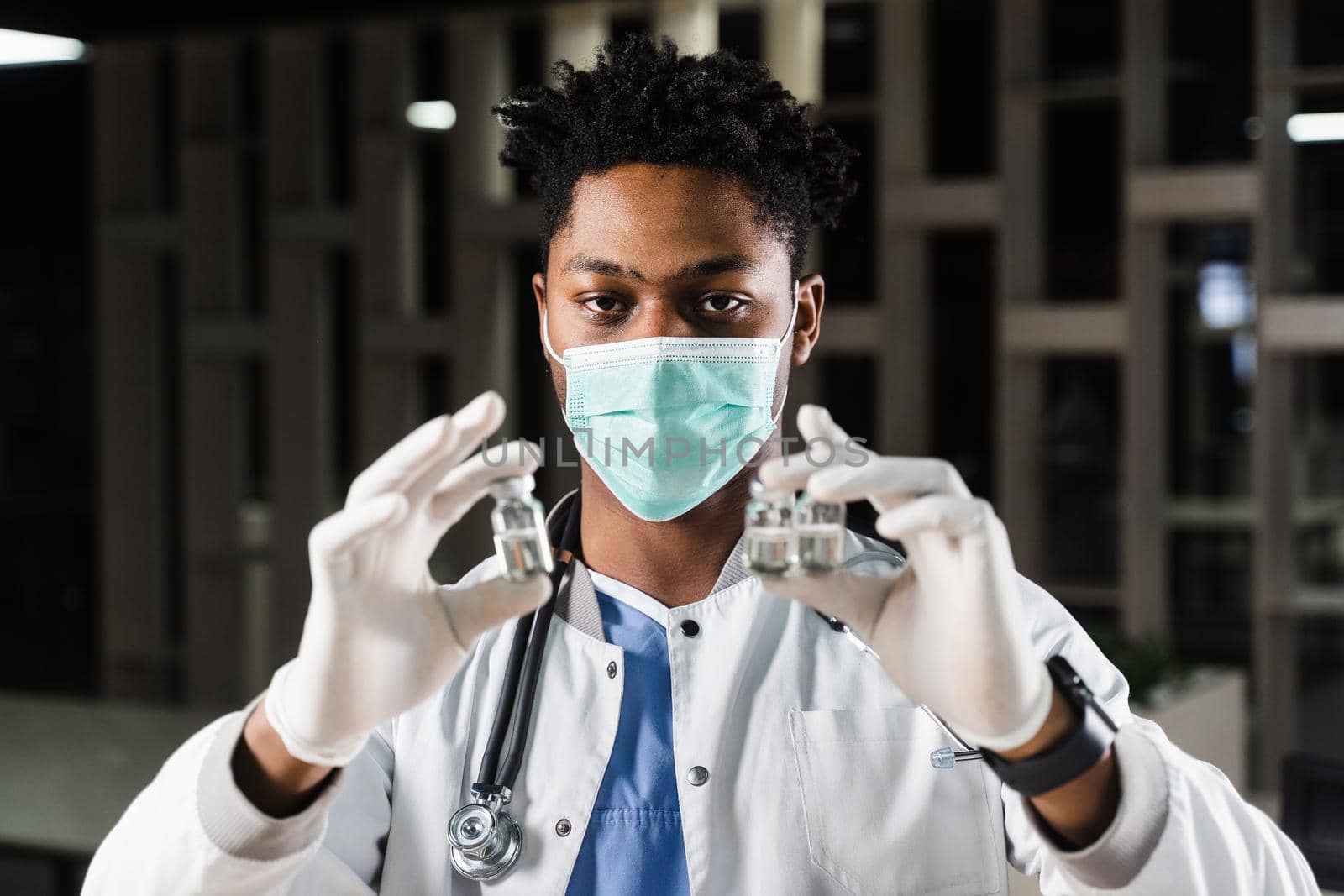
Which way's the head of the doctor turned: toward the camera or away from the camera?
toward the camera

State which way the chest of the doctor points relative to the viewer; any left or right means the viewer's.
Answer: facing the viewer
